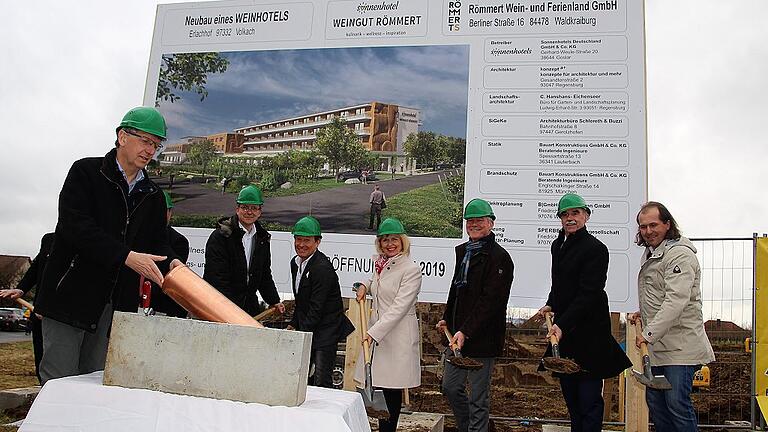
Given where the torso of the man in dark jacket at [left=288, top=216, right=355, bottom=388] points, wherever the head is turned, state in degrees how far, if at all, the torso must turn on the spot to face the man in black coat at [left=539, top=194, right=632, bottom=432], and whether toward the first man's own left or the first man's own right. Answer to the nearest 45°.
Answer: approximately 135° to the first man's own left

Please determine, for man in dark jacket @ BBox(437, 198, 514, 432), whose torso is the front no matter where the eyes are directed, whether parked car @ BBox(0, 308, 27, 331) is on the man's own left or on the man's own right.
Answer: on the man's own right

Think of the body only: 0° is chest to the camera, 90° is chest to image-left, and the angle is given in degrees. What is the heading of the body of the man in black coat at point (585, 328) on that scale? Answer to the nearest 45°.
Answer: approximately 45°

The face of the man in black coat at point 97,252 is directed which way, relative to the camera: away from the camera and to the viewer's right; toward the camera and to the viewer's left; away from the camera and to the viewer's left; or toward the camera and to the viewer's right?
toward the camera and to the viewer's right

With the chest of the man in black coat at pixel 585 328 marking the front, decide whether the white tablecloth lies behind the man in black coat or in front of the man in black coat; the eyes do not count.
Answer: in front

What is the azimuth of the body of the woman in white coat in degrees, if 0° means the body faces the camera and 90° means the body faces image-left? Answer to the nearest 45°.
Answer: approximately 45°
